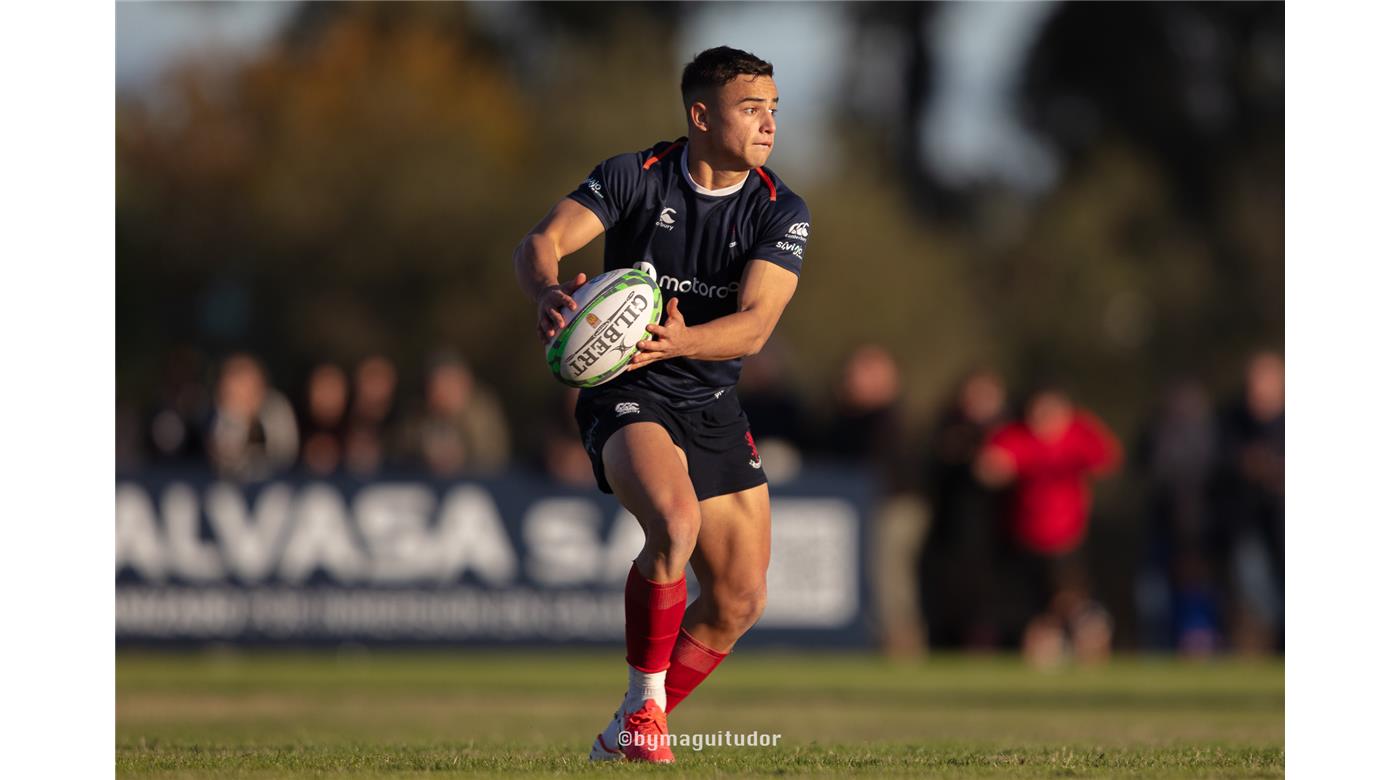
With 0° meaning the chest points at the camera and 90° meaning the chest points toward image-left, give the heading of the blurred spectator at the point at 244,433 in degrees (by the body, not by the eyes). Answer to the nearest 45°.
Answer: approximately 0°

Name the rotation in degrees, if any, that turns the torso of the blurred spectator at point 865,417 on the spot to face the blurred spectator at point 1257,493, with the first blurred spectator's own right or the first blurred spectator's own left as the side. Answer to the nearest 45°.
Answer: approximately 90° to the first blurred spectator's own left

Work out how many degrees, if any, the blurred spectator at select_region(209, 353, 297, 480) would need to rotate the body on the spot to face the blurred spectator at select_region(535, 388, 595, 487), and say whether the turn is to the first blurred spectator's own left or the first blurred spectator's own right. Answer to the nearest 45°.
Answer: approximately 90° to the first blurred spectator's own left

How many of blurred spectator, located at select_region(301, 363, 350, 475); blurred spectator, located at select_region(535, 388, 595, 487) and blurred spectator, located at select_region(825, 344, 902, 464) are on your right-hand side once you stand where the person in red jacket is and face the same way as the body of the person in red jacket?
3

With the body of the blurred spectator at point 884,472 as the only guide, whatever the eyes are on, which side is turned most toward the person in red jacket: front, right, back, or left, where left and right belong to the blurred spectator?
left

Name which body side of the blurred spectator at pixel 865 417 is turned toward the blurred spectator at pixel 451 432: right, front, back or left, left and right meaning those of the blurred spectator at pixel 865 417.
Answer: right
